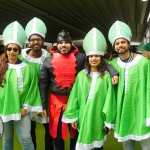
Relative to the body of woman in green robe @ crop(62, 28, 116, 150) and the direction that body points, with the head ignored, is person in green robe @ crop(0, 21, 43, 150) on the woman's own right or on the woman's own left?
on the woman's own right

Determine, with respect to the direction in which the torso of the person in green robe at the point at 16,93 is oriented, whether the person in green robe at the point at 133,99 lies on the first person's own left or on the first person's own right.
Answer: on the first person's own left

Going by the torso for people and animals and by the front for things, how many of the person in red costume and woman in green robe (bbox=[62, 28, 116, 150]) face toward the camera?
2

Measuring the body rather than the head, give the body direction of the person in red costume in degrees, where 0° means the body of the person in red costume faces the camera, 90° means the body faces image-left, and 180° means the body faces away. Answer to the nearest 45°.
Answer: approximately 0°

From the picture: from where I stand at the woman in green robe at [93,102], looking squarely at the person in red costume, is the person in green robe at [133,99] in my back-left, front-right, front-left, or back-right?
back-right
